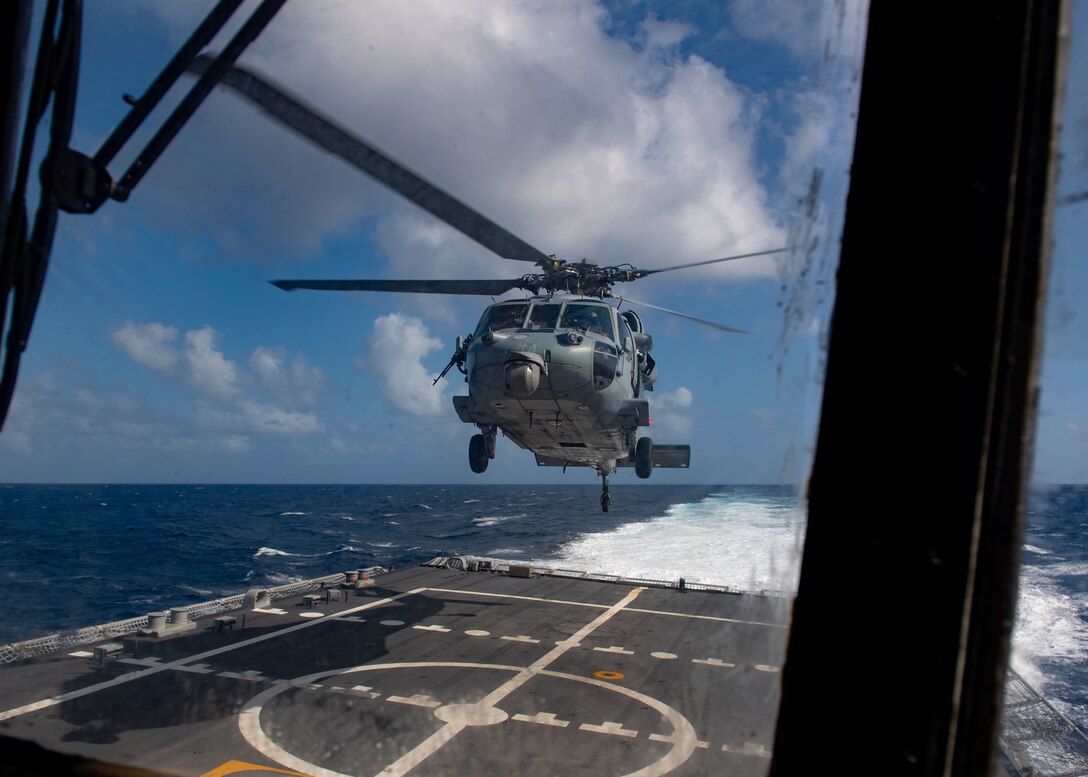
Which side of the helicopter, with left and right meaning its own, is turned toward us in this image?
front
